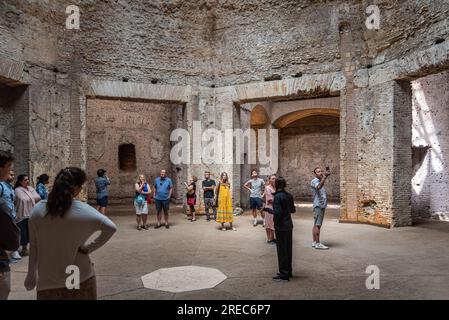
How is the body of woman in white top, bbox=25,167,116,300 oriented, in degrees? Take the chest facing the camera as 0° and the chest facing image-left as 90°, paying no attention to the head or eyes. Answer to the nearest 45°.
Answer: approximately 180°

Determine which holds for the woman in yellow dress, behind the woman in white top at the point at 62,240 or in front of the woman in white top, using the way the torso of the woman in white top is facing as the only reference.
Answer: in front
